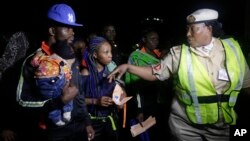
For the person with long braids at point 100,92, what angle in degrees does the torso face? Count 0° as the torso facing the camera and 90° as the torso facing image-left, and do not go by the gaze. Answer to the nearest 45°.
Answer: approximately 315°

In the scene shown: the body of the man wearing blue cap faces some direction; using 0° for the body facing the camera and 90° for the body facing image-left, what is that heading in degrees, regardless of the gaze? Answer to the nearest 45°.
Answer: approximately 315°

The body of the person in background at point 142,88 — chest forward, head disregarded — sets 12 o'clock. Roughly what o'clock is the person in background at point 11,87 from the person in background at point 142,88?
the person in background at point 11,87 is roughly at 3 o'clock from the person in background at point 142,88.

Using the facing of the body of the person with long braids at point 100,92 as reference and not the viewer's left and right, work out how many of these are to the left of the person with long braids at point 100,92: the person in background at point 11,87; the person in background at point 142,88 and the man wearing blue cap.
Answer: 1

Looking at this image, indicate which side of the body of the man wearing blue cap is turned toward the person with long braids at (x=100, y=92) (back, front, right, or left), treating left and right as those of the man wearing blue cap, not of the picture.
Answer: left

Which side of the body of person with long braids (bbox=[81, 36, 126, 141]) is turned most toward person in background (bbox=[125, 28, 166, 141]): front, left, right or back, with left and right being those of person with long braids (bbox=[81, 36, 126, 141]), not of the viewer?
left

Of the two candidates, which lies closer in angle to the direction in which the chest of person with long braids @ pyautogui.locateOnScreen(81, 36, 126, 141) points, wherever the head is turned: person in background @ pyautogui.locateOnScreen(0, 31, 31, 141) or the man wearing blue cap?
the man wearing blue cap

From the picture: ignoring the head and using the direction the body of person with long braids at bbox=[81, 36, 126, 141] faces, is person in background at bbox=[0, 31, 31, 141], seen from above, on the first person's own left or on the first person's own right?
on the first person's own right

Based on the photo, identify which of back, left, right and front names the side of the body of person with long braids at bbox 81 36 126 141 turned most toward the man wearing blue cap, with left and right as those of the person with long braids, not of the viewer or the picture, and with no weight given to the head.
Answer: right
